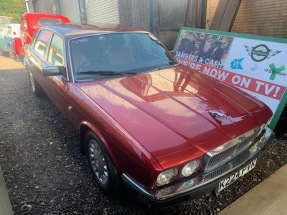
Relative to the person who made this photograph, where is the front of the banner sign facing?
facing the viewer and to the left of the viewer

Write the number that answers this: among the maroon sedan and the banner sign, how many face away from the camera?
0

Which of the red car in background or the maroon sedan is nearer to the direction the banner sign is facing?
the maroon sedan

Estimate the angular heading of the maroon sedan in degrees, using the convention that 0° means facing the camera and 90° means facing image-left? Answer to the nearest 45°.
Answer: approximately 315°

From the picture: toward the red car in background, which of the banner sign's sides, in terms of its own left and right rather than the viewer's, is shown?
right

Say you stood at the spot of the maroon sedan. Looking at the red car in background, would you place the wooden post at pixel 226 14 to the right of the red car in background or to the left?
right

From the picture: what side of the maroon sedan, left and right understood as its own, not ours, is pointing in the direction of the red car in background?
back

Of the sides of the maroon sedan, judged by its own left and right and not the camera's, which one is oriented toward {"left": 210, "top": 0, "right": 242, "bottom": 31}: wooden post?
left
